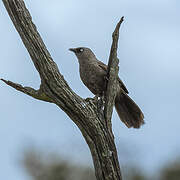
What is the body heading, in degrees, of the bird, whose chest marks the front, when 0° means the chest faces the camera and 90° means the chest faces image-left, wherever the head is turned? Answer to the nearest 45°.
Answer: approximately 90°
